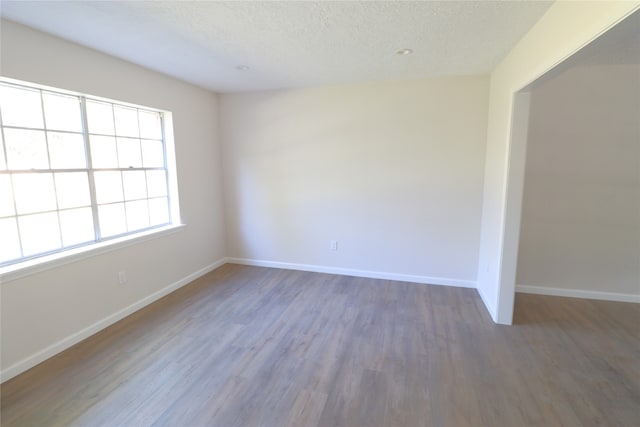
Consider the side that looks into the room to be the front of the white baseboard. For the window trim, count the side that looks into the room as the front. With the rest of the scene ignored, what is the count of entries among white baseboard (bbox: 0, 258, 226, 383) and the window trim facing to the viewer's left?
0

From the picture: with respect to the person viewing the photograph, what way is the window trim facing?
facing the viewer and to the right of the viewer

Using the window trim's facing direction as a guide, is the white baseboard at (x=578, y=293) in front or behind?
in front

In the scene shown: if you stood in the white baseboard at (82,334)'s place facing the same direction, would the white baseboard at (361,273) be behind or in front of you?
in front

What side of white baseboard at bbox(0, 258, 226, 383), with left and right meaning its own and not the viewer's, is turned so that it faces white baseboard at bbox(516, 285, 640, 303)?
front
